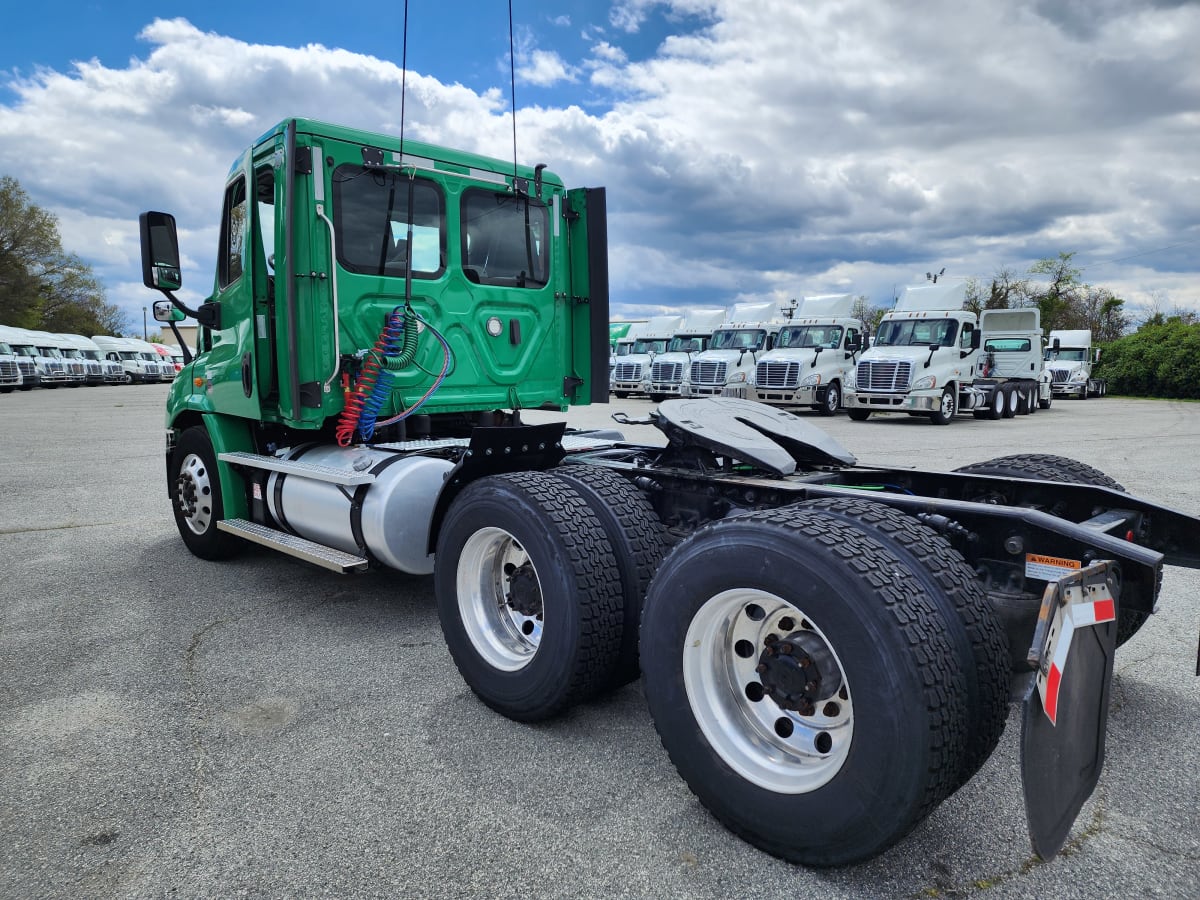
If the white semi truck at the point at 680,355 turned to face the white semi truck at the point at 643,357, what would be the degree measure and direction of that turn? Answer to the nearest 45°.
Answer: approximately 90° to its right

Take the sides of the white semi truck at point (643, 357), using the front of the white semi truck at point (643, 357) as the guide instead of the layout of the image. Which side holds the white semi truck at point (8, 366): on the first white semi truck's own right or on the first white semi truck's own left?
on the first white semi truck's own right

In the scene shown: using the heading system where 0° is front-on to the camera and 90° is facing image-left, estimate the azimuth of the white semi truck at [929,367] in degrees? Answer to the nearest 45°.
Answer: approximately 45°

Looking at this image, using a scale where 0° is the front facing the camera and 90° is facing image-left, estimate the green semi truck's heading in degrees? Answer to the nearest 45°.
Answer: approximately 135°

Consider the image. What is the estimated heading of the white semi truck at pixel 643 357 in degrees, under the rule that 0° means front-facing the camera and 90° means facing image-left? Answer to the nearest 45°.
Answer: approximately 45°

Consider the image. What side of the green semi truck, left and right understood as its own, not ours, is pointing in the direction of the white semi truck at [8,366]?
front

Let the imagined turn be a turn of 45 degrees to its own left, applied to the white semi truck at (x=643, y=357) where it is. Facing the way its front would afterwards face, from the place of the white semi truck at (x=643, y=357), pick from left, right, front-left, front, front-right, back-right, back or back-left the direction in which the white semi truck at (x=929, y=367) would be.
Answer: front-left

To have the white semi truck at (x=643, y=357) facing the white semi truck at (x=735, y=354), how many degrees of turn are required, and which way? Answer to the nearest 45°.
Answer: approximately 90° to its left

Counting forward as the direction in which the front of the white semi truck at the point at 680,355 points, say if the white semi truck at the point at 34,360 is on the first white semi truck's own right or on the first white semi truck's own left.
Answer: on the first white semi truck's own right
